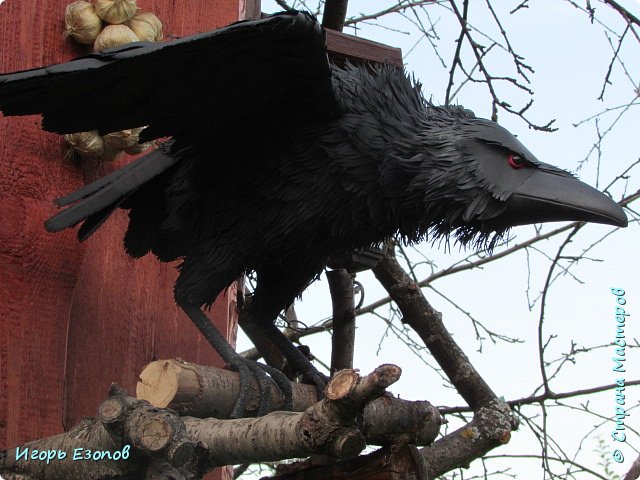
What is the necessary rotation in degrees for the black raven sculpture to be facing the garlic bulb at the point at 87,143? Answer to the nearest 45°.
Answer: approximately 135° to its left

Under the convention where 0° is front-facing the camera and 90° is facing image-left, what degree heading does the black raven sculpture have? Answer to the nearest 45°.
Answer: approximately 270°
